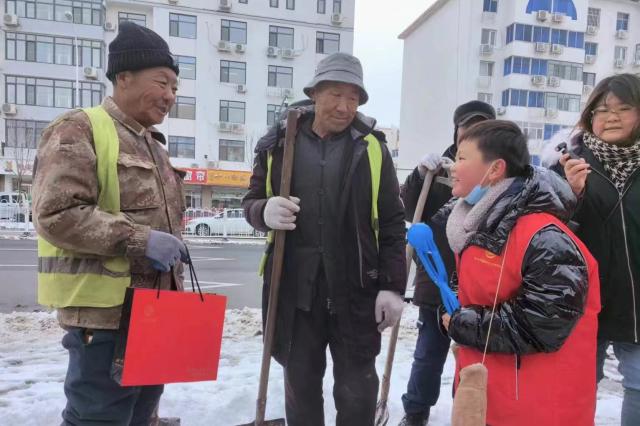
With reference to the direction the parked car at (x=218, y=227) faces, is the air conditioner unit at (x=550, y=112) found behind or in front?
behind

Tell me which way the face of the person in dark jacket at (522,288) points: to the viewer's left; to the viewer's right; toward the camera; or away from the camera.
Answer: to the viewer's left

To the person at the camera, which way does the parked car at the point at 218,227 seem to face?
facing to the left of the viewer

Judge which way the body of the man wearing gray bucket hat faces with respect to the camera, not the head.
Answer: toward the camera

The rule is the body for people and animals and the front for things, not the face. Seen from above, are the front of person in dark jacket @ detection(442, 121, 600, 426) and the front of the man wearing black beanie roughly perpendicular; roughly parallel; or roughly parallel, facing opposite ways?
roughly parallel, facing opposite ways

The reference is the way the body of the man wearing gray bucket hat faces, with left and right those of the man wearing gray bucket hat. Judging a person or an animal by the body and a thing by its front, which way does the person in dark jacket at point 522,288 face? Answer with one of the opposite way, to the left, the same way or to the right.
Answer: to the right

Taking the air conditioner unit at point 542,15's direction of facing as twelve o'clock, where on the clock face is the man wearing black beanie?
The man wearing black beanie is roughly at 12 o'clock from the air conditioner unit.

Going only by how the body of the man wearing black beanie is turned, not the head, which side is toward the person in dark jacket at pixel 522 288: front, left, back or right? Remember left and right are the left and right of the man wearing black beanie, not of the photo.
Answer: front

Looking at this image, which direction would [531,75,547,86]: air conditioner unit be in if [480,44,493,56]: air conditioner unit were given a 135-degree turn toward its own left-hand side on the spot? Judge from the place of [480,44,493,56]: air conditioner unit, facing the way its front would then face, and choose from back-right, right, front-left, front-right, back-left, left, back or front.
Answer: front-right

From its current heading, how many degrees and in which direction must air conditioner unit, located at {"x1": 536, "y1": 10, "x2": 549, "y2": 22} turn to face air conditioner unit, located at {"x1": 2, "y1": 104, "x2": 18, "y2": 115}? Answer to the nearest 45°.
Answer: approximately 45° to its right

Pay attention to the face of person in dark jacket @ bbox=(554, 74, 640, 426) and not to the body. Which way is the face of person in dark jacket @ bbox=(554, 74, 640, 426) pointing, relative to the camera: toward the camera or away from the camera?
toward the camera

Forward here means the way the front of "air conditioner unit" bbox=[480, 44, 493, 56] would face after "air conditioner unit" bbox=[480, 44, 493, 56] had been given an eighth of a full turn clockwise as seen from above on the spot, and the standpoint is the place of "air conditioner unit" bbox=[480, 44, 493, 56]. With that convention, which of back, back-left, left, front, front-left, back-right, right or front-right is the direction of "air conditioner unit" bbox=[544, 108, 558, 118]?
back-left

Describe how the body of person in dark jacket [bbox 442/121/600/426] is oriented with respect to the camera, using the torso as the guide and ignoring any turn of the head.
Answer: to the viewer's left

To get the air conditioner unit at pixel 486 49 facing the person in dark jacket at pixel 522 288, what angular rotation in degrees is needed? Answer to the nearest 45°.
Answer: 0° — it already faces them

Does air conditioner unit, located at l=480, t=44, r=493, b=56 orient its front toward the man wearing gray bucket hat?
yes

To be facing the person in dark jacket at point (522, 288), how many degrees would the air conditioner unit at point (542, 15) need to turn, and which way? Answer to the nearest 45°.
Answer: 0° — it already faces them

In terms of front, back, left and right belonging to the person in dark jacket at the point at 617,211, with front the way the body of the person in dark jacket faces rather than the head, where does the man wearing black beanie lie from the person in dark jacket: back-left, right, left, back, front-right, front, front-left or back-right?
front-right

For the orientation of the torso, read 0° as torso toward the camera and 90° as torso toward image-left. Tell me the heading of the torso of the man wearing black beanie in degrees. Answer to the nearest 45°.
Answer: approximately 315°

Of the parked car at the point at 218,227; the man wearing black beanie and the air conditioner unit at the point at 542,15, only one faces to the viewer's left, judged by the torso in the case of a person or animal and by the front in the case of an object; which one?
the parked car

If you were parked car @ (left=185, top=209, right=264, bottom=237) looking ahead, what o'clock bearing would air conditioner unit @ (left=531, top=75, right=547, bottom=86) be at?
The air conditioner unit is roughly at 5 o'clock from the parked car.
